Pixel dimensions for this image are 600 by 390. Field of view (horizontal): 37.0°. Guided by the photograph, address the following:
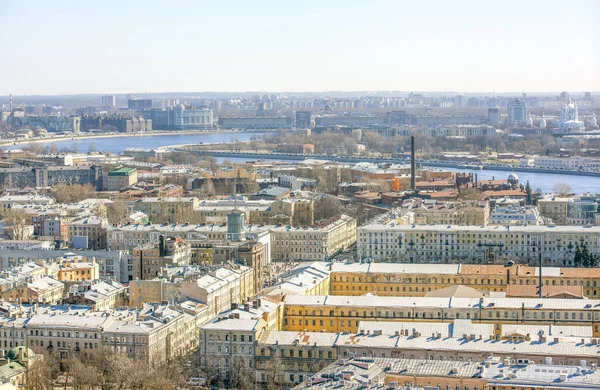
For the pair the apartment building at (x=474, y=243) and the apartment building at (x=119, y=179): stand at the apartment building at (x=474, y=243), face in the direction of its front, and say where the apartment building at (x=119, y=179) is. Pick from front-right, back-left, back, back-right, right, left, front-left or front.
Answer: back-right

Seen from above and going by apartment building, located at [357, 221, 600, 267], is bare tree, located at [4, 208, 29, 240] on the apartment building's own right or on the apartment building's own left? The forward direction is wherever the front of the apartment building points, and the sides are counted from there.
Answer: on the apartment building's own right

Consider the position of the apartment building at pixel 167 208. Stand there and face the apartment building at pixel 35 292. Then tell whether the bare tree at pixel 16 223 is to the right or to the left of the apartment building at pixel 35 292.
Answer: right

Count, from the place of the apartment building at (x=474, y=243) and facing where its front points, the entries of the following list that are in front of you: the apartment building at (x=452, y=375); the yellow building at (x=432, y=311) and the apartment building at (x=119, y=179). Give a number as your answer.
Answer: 2

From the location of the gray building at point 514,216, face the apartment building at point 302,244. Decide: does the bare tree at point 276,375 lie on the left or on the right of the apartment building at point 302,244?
left

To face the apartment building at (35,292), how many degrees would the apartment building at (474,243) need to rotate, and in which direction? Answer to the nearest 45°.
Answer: approximately 45° to its right

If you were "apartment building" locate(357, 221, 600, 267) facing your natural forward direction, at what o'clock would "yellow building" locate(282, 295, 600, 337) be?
The yellow building is roughly at 12 o'clock from the apartment building.

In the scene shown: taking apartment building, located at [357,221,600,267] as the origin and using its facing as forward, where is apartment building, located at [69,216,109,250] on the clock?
apartment building, located at [69,216,109,250] is roughly at 3 o'clock from apartment building, located at [357,221,600,267].

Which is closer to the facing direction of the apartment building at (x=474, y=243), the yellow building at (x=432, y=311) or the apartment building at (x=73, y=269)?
the yellow building

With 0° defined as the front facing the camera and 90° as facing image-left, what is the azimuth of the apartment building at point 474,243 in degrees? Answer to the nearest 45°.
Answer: approximately 0°

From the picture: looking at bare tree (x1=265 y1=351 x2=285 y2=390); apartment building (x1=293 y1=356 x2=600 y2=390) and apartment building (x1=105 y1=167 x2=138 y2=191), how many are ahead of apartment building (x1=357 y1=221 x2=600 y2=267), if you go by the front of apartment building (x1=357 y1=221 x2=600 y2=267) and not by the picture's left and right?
2
